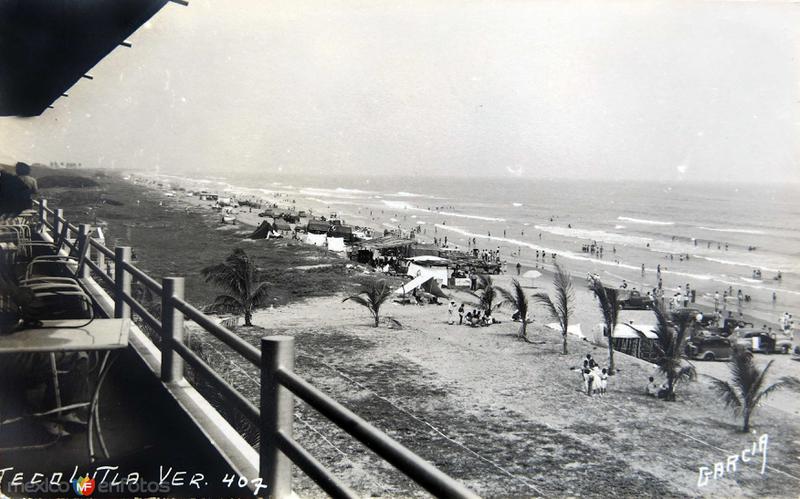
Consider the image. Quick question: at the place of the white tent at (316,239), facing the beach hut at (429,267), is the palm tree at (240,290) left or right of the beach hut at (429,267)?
right

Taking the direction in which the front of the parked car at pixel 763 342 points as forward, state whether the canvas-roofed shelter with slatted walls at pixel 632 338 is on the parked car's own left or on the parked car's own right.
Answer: on the parked car's own right
